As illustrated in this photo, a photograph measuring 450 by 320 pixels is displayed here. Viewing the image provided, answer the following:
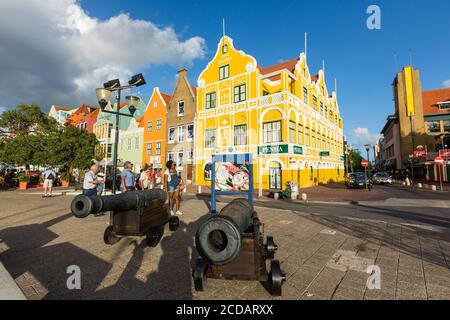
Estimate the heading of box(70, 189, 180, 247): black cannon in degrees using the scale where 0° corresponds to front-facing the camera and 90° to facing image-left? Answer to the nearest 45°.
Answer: approximately 45°

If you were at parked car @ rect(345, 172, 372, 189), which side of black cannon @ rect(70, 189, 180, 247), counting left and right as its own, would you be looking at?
back

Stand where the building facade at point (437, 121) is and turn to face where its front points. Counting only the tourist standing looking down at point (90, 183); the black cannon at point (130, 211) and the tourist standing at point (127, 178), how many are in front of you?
3

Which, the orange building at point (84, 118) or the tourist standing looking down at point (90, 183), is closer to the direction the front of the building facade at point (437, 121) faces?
the tourist standing looking down

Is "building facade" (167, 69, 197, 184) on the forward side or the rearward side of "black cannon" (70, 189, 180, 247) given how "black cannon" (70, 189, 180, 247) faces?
on the rearward side

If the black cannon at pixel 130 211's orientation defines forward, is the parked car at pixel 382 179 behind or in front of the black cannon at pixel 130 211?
behind

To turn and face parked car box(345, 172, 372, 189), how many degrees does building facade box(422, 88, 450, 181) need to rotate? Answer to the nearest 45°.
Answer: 0° — it already faces it

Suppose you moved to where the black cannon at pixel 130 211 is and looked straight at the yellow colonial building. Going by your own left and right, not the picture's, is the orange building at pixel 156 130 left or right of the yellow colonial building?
left
